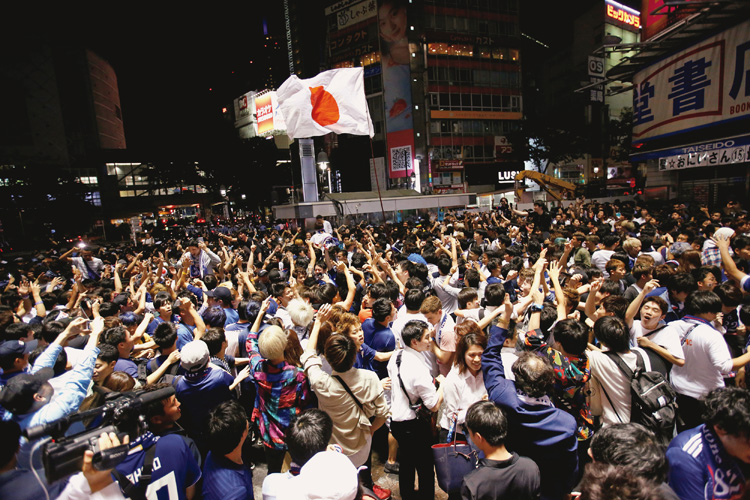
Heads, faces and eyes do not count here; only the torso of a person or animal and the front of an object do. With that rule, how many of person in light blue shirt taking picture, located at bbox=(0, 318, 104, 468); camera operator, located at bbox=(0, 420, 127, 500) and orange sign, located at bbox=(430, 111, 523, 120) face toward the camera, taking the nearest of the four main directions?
1

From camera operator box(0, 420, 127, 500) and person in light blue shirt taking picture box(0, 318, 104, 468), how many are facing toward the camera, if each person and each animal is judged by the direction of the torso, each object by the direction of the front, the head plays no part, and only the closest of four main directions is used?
0

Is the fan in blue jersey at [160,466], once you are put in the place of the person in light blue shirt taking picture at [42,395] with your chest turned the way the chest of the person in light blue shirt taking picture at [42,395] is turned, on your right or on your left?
on your right

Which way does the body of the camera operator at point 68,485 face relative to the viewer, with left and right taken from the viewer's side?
facing away from the viewer and to the right of the viewer

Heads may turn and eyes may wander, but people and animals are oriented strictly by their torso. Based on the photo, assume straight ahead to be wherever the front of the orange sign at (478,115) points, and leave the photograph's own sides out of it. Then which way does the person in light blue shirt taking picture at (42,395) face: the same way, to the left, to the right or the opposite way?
the opposite way

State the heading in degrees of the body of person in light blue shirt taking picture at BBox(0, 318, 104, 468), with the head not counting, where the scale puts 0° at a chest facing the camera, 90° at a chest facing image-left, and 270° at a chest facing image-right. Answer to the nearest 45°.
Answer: approximately 225°

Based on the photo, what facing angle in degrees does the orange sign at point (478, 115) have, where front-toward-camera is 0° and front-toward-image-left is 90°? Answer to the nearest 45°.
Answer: approximately 0°

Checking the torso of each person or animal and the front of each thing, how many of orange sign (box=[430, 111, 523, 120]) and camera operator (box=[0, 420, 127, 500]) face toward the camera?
1

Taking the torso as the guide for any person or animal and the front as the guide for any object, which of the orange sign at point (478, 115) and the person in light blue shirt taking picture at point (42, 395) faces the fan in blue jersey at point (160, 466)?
the orange sign

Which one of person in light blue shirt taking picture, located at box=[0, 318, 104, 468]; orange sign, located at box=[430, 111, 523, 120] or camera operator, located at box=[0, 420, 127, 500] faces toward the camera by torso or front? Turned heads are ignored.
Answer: the orange sign

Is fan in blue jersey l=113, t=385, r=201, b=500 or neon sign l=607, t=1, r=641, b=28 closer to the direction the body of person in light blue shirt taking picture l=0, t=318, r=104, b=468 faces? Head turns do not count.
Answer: the neon sign

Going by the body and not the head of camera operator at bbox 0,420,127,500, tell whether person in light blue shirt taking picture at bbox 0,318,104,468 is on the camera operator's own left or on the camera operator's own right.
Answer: on the camera operator's own left
